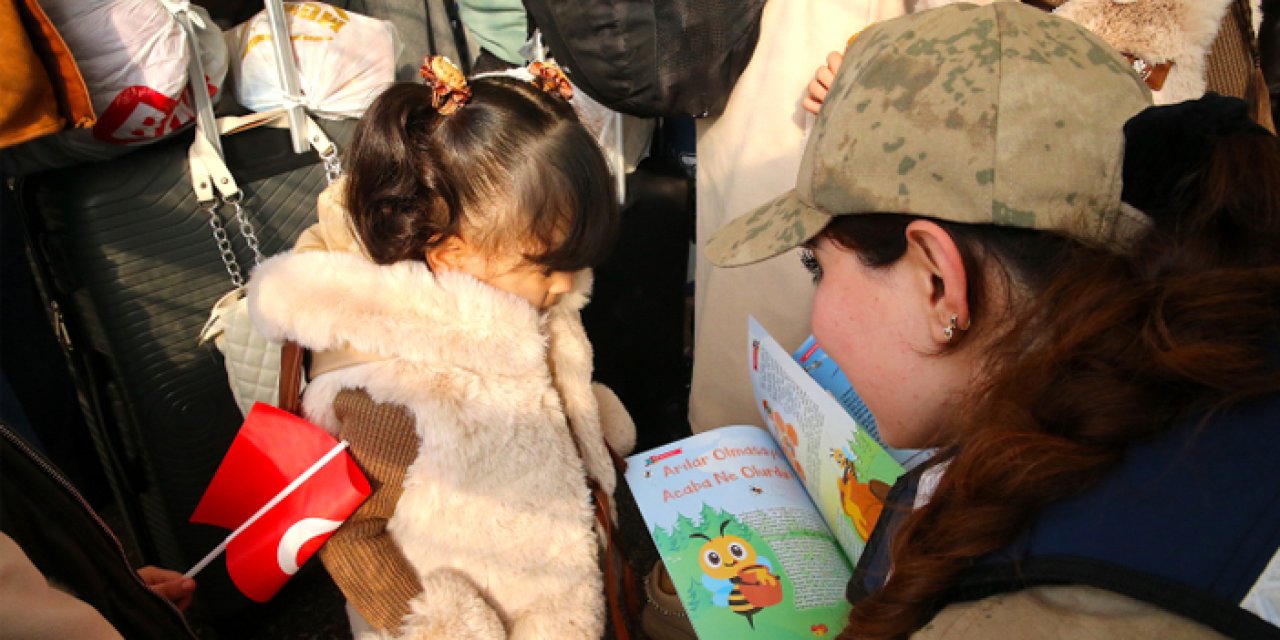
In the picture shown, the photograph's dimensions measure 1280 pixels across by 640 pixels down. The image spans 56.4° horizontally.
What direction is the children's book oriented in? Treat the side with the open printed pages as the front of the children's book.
toward the camera

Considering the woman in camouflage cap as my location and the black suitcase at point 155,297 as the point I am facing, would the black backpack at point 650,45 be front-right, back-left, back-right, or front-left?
front-right

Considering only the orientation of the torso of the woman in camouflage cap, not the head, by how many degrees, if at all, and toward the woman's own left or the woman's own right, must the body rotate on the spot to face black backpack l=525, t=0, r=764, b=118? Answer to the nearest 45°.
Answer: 0° — they already face it

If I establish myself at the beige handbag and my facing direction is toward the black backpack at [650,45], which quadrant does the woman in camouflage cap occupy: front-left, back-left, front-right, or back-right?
front-right

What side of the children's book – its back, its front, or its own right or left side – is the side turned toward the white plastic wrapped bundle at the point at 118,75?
right

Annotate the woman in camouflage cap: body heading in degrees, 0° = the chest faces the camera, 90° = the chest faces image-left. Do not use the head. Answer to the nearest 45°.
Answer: approximately 135°

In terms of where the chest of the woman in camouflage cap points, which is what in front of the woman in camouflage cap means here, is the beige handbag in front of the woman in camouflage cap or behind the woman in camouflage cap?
in front
